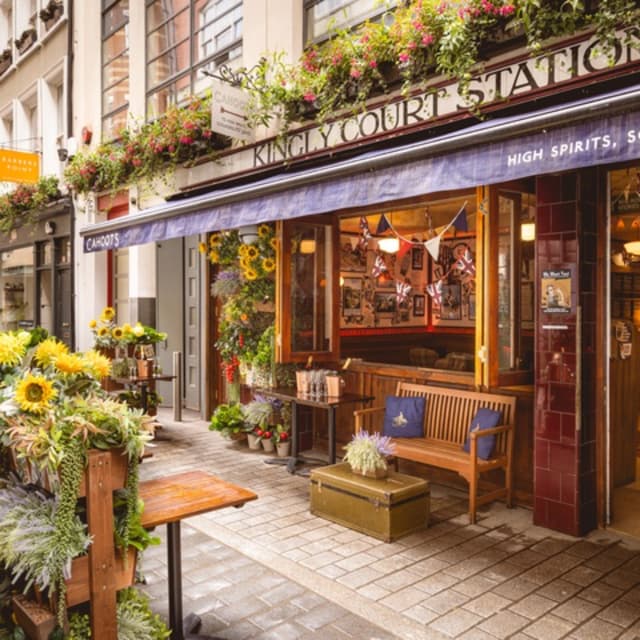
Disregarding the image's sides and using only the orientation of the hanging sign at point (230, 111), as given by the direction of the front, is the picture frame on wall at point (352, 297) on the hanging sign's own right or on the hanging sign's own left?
on the hanging sign's own left

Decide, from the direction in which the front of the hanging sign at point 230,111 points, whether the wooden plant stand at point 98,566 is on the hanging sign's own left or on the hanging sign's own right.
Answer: on the hanging sign's own right

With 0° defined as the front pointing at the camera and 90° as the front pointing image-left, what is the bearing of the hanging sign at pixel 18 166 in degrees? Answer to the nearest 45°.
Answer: approximately 315°

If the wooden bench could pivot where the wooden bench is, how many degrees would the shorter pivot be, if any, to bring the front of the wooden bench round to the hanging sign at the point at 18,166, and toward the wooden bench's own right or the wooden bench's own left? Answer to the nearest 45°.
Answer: approximately 90° to the wooden bench's own right

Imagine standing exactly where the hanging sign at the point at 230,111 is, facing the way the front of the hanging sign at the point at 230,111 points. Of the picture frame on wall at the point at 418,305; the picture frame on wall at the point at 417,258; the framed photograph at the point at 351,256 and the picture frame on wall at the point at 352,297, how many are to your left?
4

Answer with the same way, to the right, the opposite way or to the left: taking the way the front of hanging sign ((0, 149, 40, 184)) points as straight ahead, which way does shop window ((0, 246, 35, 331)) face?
to the right

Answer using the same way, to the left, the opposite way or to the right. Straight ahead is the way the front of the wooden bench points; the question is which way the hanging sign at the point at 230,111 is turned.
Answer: to the left

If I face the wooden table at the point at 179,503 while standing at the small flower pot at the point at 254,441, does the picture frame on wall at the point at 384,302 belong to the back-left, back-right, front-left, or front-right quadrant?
back-left

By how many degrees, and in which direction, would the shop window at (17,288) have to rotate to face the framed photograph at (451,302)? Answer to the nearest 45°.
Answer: approximately 90° to its left
